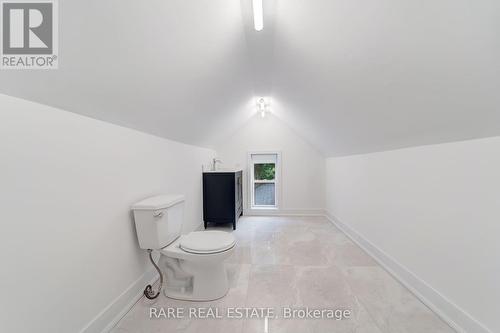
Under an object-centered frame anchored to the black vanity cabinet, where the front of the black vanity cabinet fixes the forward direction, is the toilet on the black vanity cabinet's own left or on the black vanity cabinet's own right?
on the black vanity cabinet's own right
